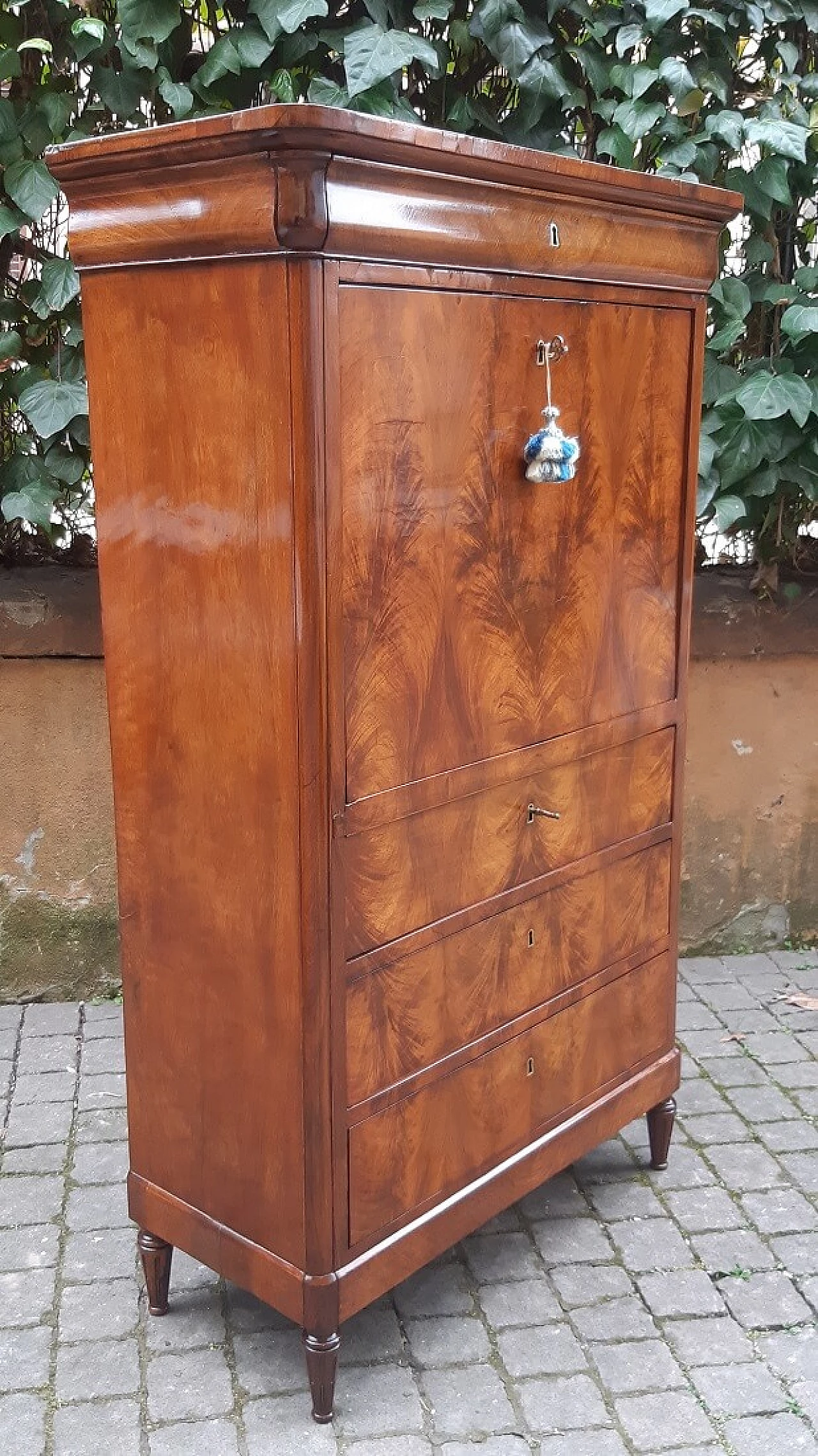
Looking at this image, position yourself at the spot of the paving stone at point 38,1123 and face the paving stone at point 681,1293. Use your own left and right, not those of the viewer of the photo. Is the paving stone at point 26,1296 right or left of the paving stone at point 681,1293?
right

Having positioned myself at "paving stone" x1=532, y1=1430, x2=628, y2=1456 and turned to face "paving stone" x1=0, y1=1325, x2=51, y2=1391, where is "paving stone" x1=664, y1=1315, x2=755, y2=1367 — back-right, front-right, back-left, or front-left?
back-right

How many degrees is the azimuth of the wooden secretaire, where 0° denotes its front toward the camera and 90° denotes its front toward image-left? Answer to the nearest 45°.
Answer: approximately 315°

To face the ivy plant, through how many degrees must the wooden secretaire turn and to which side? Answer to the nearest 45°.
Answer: approximately 135° to its left
